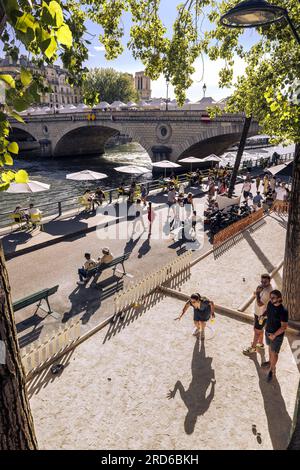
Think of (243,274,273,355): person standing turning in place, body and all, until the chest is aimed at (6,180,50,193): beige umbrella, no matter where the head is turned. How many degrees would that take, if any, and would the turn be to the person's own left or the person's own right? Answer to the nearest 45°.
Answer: approximately 90° to the person's own right

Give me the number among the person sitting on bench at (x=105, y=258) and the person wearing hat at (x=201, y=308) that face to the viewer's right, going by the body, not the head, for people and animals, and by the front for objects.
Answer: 0

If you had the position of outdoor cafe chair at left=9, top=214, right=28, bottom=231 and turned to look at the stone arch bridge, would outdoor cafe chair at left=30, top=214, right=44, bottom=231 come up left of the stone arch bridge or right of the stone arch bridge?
right

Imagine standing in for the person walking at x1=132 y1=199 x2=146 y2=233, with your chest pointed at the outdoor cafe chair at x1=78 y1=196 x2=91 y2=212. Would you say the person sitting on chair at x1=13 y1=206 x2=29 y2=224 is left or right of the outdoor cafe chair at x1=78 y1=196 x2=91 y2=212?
left

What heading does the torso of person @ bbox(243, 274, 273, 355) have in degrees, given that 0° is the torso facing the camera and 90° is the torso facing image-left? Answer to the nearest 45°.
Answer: approximately 45°

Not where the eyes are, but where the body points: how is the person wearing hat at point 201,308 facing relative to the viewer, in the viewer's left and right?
facing the viewer and to the left of the viewer

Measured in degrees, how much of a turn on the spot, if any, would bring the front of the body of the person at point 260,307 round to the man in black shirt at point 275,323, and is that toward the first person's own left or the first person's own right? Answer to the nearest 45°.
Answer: approximately 45° to the first person's own left

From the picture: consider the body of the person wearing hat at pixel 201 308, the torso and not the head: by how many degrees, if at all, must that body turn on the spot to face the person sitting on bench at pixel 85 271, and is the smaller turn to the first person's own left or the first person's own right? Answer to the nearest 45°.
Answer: approximately 90° to the first person's own right
